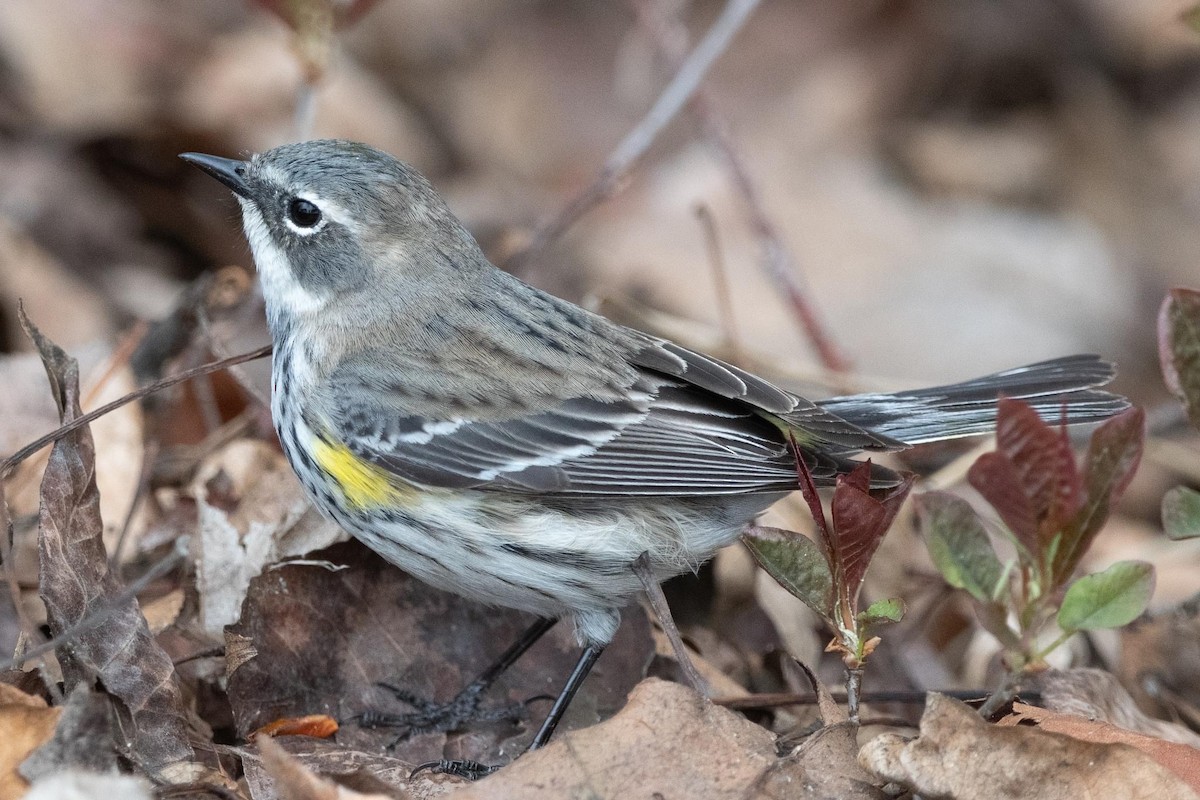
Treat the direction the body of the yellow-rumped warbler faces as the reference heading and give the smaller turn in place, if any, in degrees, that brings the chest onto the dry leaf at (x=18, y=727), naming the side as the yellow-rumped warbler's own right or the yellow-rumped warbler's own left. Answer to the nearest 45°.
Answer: approximately 45° to the yellow-rumped warbler's own left

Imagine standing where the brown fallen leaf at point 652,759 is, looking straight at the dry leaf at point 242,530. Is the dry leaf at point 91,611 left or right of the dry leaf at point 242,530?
left

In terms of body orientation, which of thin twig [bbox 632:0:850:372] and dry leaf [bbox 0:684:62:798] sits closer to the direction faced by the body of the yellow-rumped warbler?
the dry leaf

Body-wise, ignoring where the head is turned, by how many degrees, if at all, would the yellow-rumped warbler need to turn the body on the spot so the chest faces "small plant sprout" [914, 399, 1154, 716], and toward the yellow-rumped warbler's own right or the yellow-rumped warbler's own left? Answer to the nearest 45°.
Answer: approximately 135° to the yellow-rumped warbler's own left

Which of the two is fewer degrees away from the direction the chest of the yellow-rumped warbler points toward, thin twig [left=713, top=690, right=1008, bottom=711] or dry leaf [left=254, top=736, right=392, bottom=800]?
the dry leaf

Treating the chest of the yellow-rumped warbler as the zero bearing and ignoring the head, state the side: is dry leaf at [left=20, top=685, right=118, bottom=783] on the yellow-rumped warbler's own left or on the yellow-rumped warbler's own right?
on the yellow-rumped warbler's own left

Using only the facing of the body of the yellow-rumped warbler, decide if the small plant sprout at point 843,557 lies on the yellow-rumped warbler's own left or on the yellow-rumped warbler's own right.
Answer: on the yellow-rumped warbler's own left

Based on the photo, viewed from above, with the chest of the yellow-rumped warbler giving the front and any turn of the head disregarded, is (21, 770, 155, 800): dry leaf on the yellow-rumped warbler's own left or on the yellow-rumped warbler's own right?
on the yellow-rumped warbler's own left

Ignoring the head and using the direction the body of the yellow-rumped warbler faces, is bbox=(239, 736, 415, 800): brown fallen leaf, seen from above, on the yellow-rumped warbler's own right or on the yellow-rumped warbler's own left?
on the yellow-rumped warbler's own left

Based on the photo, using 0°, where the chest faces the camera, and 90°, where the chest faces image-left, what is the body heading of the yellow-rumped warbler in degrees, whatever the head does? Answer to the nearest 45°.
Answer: approximately 90°

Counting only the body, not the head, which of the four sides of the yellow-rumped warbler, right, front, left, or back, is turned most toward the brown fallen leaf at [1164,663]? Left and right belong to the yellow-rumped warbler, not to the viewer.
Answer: back

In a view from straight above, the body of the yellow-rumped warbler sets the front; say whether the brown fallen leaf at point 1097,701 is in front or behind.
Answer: behind
